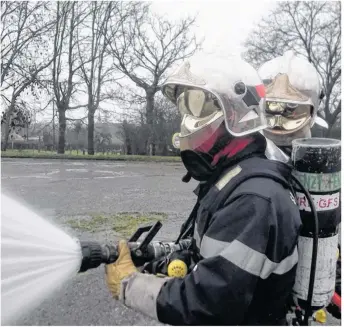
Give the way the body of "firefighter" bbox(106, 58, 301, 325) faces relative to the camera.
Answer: to the viewer's left

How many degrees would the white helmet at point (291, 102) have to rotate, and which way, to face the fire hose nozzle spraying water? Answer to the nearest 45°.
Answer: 0° — it already faces it

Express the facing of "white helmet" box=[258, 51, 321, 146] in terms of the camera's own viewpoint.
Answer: facing the viewer and to the left of the viewer

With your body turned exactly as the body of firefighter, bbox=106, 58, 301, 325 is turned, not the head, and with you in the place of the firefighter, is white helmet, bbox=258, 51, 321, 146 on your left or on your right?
on your right

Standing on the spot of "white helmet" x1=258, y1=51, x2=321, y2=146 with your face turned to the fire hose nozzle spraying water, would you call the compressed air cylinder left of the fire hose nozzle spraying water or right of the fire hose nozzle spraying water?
left

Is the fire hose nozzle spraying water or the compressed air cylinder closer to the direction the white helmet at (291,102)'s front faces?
the fire hose nozzle spraying water
